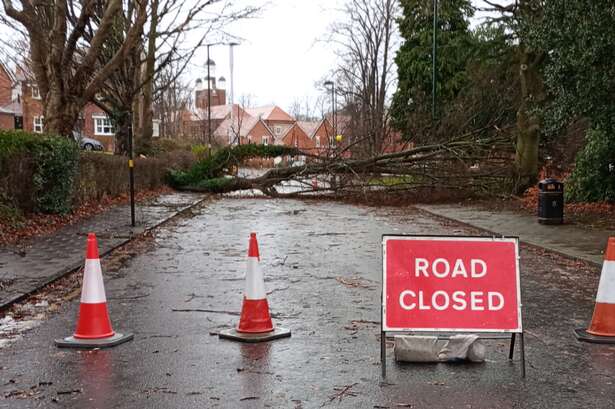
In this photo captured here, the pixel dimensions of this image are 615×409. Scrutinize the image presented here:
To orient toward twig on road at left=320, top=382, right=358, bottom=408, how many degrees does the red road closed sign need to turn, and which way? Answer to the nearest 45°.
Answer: approximately 45° to its right

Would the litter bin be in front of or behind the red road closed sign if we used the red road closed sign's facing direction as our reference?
behind

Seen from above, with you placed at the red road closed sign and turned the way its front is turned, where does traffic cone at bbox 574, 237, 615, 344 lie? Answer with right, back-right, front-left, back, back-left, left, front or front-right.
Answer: back-left

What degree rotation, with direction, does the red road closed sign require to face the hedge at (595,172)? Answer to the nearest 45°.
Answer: approximately 180°

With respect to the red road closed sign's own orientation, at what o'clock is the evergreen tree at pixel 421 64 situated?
The evergreen tree is roughly at 6 o'clock from the red road closed sign.

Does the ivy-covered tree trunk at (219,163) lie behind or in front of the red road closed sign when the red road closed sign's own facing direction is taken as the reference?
behind

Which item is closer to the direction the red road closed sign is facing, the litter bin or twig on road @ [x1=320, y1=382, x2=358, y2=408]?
the twig on road

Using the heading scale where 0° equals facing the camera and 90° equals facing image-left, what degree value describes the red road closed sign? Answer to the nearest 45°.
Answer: approximately 0°

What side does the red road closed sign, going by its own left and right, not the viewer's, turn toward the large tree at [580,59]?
back

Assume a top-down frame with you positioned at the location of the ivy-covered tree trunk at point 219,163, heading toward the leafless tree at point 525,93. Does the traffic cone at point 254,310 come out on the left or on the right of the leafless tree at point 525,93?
right

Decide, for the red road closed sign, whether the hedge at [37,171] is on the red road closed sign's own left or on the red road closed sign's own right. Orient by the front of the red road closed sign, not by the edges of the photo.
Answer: on the red road closed sign's own right

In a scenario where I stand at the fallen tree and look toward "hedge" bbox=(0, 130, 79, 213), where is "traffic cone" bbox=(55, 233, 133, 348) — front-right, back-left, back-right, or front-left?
front-left

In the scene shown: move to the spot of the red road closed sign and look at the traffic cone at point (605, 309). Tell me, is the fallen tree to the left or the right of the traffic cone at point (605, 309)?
left

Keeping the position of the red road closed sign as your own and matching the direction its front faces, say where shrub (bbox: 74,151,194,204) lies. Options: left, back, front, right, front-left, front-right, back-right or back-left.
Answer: back-right

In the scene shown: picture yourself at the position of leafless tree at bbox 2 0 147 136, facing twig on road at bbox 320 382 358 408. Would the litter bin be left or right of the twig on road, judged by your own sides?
left

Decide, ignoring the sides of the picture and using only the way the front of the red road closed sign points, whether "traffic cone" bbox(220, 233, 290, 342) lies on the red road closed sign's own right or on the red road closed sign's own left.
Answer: on the red road closed sign's own right

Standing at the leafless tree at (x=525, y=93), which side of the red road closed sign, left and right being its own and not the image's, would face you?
back
